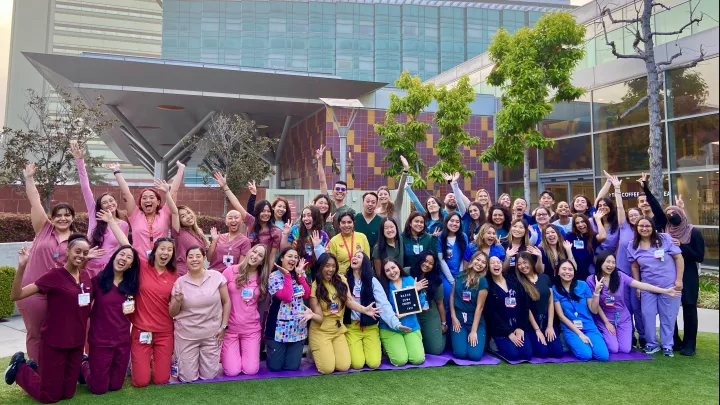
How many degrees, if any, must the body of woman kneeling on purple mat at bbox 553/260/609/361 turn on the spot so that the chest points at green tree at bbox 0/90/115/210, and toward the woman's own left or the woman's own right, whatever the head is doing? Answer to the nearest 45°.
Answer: approximately 90° to the woman's own right

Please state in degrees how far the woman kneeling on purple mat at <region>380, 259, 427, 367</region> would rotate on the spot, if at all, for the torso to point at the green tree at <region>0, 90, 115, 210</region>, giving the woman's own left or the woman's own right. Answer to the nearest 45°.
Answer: approximately 135° to the woman's own right

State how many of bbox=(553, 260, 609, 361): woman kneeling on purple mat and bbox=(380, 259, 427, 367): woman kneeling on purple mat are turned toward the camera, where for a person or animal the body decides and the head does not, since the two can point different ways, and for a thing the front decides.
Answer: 2

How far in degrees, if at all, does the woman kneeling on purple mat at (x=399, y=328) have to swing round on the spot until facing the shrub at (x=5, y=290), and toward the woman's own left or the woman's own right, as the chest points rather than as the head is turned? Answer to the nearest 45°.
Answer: approximately 90° to the woman's own right

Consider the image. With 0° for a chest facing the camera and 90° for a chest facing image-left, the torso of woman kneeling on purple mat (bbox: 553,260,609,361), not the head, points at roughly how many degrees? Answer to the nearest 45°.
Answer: approximately 0°

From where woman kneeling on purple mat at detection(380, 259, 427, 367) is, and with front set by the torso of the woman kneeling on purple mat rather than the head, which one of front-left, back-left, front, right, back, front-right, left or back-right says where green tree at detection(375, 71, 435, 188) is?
back

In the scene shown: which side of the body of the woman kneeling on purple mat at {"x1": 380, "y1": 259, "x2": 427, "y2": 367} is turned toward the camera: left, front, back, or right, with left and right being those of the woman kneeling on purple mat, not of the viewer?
front

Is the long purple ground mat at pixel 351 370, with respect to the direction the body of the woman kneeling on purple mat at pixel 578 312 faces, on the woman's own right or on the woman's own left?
on the woman's own right

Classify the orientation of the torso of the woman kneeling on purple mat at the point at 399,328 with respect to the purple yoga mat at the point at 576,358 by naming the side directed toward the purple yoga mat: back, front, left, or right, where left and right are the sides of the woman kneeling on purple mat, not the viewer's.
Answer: left
